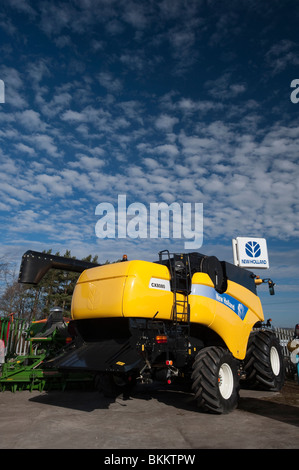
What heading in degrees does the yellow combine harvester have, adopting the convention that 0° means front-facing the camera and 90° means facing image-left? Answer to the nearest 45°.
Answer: approximately 225°
